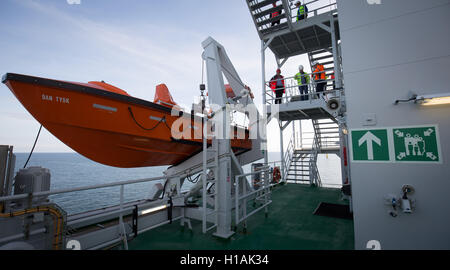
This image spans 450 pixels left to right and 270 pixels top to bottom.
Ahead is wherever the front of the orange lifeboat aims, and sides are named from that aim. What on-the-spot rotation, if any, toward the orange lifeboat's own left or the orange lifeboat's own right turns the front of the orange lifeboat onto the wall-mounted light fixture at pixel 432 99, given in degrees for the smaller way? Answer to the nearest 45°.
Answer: approximately 90° to the orange lifeboat's own left

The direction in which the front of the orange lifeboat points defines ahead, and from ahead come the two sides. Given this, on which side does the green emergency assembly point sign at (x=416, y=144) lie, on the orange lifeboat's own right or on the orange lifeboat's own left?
on the orange lifeboat's own left

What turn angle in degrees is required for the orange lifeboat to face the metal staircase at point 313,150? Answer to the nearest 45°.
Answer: approximately 135° to its left

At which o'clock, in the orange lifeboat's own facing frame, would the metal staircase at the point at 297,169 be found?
The metal staircase is roughly at 7 o'clock from the orange lifeboat.

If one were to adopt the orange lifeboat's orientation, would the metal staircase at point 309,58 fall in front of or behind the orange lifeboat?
behind

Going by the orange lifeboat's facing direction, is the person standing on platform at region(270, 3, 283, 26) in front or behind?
behind

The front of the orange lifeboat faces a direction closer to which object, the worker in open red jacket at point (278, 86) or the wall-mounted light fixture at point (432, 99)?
the wall-mounted light fixture

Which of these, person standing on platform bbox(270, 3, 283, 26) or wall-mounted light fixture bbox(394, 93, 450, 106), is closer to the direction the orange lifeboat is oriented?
the wall-mounted light fixture

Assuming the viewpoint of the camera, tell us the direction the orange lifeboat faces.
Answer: facing the viewer and to the left of the viewer
